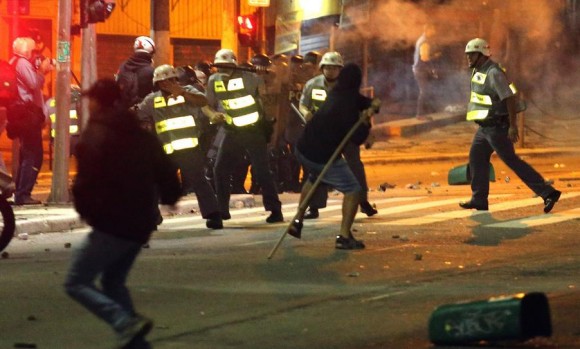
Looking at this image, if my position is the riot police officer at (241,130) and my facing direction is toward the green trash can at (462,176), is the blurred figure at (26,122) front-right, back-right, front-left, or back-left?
back-left

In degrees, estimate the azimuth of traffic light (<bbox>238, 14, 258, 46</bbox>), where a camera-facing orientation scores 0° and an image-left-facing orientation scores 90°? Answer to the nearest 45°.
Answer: approximately 0°

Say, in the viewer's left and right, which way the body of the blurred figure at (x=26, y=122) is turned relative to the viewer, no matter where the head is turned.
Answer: facing to the right of the viewer
